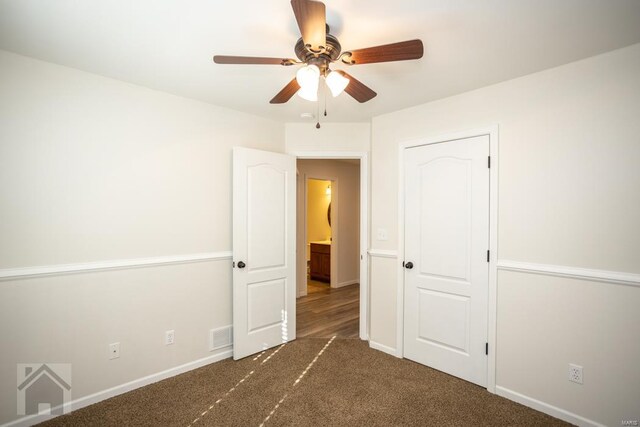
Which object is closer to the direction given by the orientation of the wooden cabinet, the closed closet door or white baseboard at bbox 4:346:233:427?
the white baseboard

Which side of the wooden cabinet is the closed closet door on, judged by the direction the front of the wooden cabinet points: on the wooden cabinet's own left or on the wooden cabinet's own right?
on the wooden cabinet's own left

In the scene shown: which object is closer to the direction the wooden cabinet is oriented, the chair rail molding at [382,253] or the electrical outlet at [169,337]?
the electrical outlet

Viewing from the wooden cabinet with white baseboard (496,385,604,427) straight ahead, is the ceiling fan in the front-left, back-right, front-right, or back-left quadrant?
front-right

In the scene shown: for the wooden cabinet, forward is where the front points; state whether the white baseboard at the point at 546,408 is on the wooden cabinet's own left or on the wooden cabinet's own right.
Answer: on the wooden cabinet's own left

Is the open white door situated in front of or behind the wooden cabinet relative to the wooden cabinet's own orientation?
in front

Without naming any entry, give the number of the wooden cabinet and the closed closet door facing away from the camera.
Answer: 0

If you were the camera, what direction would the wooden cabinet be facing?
facing the viewer and to the left of the viewer

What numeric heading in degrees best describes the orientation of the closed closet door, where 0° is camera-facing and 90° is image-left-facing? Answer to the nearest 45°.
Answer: approximately 45°

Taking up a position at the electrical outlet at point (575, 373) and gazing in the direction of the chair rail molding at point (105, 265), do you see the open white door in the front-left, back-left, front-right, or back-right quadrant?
front-right

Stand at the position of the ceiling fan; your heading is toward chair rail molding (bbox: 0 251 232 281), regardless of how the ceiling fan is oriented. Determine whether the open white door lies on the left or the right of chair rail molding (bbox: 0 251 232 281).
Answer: right

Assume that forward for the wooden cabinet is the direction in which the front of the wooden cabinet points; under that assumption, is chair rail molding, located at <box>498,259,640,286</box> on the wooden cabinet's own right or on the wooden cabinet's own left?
on the wooden cabinet's own left
